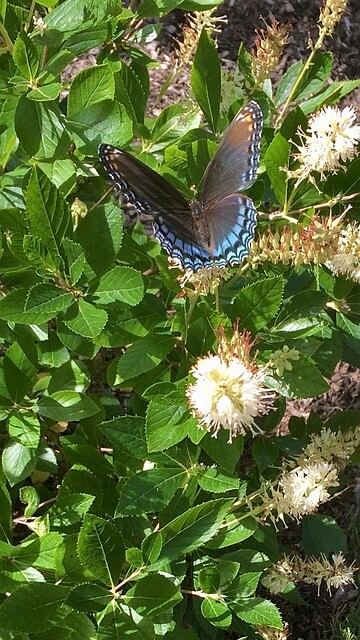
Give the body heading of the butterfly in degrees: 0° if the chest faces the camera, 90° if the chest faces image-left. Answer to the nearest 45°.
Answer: approximately 180°
